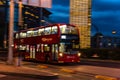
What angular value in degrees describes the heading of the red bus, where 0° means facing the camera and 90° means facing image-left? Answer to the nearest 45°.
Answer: approximately 315°
